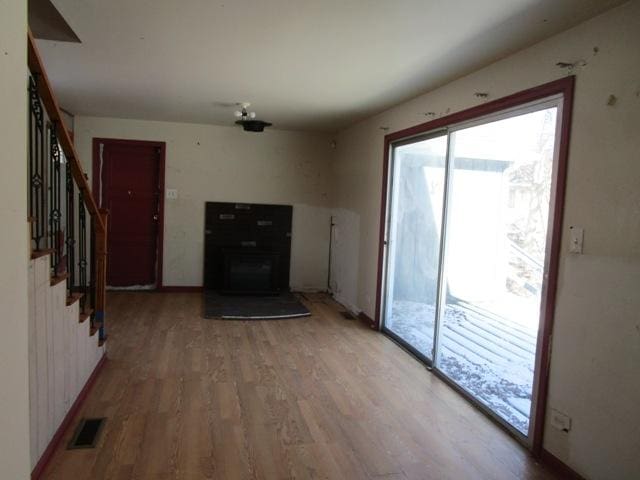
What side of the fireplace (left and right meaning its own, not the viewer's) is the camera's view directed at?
front

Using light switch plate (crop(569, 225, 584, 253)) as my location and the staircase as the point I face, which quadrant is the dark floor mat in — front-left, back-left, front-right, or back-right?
front-right

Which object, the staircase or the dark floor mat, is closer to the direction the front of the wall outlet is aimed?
the staircase

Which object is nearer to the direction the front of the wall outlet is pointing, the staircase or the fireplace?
the staircase

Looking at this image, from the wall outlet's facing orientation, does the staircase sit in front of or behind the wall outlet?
in front

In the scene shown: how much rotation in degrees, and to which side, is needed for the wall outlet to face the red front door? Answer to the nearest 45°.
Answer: approximately 45° to its right

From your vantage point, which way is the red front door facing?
toward the camera

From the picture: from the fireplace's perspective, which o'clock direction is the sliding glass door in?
The sliding glass door is roughly at 11 o'clock from the fireplace.

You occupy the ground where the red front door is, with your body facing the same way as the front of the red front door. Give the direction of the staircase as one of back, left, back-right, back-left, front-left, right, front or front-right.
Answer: front

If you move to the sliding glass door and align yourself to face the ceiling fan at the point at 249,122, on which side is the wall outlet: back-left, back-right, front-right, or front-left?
back-left

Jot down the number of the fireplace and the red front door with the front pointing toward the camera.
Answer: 2

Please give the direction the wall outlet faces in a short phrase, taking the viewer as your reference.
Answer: facing the viewer and to the left of the viewer

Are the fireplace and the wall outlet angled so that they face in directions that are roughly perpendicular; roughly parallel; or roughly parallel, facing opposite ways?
roughly perpendicular

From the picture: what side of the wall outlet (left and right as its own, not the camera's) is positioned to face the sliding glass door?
right
